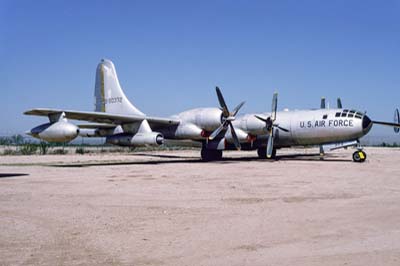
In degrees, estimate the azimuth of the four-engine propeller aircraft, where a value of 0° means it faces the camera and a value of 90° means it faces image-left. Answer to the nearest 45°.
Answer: approximately 315°
